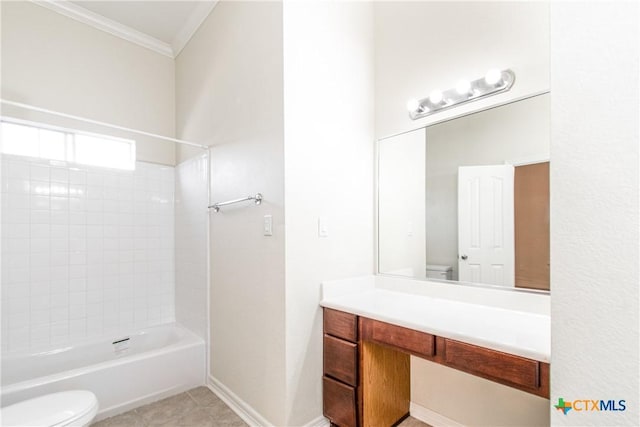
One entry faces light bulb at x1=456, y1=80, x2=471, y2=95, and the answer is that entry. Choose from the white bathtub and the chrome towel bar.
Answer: the white bathtub

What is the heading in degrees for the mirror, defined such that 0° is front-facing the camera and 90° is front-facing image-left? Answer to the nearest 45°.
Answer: approximately 45°

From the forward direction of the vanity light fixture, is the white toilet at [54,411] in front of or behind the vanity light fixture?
in front

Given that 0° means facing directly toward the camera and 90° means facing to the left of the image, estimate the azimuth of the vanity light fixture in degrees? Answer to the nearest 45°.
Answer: approximately 45°

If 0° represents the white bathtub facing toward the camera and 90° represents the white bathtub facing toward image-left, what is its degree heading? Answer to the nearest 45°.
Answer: approximately 315°
